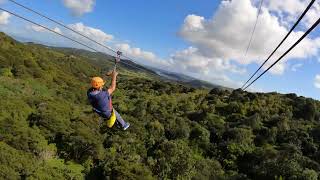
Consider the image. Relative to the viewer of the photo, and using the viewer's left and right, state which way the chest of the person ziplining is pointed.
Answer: facing away from the viewer and to the right of the viewer
